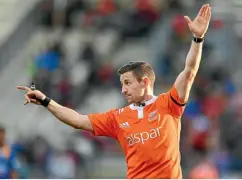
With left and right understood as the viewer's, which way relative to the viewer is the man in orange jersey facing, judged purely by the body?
facing the viewer and to the left of the viewer

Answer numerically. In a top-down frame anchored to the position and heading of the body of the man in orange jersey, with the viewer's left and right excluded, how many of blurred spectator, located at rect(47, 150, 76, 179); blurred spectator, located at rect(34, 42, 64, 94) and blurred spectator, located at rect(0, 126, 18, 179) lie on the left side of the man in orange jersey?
0

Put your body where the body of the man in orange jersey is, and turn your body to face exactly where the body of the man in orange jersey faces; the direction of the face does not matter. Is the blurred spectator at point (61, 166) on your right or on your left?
on your right

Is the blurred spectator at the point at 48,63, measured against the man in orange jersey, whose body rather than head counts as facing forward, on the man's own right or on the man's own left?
on the man's own right

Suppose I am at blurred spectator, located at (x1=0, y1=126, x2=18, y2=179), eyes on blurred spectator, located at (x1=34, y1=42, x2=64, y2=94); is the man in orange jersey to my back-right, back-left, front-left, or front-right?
back-right

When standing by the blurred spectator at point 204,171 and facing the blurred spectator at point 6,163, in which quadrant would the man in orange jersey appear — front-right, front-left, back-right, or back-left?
front-left
